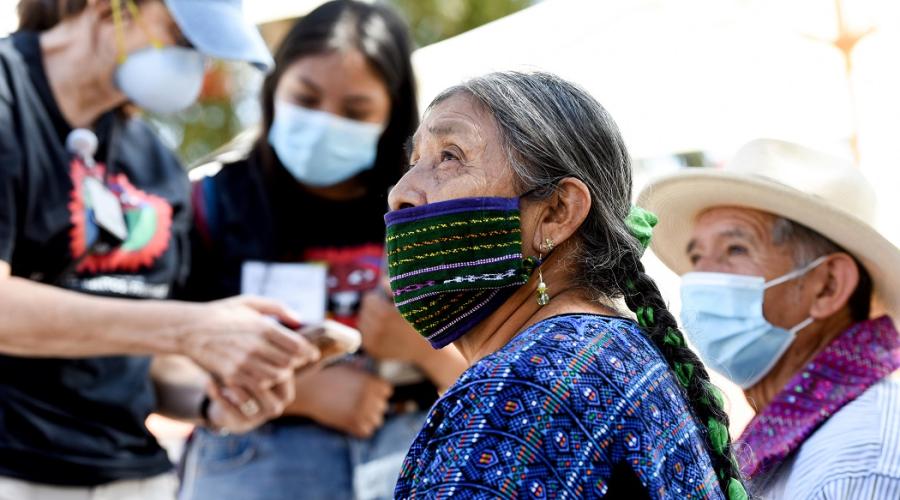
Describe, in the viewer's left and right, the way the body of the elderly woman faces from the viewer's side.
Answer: facing to the left of the viewer

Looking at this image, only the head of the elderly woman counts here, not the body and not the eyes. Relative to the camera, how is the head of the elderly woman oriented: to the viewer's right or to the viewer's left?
to the viewer's left

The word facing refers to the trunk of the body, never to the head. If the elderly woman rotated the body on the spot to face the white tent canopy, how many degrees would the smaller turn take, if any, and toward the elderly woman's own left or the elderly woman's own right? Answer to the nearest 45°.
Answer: approximately 90° to the elderly woman's own right

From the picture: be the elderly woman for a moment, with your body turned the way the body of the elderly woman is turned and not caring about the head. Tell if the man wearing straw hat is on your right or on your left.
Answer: on your right
